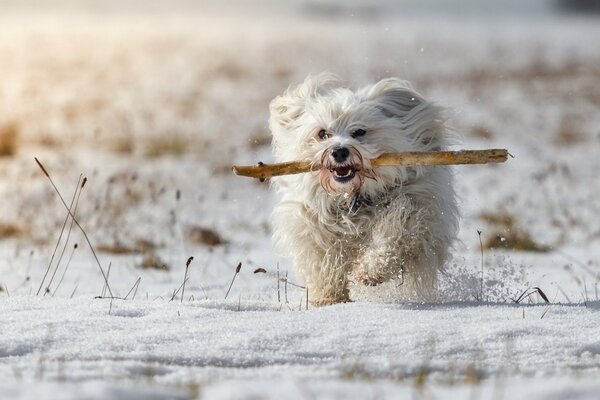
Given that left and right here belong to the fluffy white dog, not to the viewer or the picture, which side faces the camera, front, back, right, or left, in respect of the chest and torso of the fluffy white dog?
front
